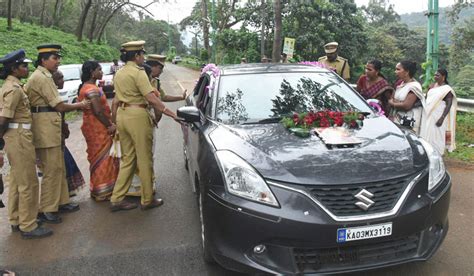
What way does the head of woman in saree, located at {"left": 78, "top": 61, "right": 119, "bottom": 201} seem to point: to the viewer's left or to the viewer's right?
to the viewer's right

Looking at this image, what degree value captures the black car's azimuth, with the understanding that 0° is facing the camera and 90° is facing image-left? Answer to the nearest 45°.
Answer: approximately 315°

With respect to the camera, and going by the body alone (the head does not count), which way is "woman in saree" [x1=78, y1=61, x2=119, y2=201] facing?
to the viewer's right

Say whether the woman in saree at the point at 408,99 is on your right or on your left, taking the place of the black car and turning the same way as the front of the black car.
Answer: on your left

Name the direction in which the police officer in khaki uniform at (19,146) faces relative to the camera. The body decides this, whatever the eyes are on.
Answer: to the viewer's right

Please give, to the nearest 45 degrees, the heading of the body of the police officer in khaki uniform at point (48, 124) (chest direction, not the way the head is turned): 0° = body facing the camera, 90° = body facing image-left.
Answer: approximately 270°

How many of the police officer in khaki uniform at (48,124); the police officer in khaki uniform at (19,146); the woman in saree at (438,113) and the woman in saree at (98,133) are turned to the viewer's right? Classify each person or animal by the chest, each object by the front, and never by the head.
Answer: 3
